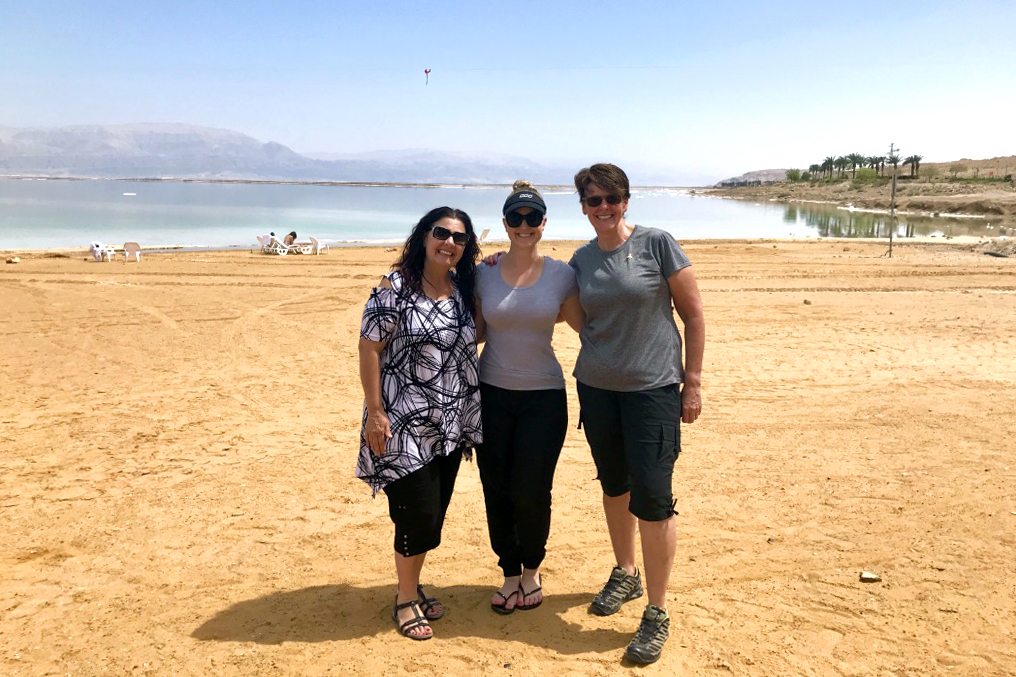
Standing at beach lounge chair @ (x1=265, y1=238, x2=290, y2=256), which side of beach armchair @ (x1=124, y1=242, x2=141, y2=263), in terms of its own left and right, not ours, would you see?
right

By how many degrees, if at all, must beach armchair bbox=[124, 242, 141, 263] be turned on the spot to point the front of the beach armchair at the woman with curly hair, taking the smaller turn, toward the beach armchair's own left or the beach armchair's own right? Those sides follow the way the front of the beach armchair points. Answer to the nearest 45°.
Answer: approximately 180°

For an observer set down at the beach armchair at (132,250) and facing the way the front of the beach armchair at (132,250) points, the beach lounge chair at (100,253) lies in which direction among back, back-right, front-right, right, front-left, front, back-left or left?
left

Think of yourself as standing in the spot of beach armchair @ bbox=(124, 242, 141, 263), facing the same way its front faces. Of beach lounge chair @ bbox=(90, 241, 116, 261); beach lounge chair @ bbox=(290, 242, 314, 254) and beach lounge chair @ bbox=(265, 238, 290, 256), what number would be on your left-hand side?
1

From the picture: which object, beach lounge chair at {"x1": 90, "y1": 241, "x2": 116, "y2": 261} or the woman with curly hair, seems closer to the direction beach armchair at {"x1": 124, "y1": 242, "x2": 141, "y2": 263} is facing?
the beach lounge chair

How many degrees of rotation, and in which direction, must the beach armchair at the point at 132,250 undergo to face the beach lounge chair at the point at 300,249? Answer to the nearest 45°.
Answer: approximately 90° to its right

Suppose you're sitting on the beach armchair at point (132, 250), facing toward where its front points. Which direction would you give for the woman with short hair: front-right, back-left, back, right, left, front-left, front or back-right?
back

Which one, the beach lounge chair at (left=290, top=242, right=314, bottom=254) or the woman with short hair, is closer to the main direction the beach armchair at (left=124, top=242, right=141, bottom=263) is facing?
the beach lounge chair

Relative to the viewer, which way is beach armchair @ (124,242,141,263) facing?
away from the camera
